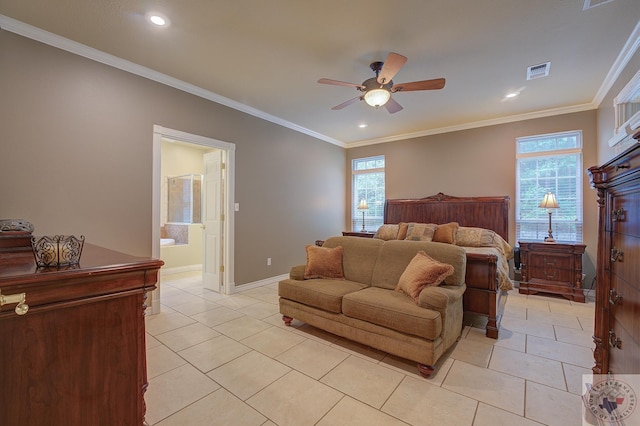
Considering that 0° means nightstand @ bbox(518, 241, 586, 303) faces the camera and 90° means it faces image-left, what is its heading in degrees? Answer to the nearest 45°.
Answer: approximately 0°

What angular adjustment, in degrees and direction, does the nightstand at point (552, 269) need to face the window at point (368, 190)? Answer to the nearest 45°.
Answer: approximately 90° to its right

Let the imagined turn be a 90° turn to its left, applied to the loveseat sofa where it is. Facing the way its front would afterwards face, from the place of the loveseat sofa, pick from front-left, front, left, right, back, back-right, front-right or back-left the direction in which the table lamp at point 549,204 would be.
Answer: left

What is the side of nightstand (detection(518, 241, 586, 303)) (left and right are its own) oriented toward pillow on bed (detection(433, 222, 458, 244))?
right

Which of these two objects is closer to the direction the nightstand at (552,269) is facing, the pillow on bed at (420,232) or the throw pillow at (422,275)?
the throw pillow

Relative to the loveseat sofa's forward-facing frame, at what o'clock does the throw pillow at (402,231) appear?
The throw pillow is roughly at 5 o'clock from the loveseat sofa.

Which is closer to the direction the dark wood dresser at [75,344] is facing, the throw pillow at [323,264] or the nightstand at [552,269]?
the throw pillow

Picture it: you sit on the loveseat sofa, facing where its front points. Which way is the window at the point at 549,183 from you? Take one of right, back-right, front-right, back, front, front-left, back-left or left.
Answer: back

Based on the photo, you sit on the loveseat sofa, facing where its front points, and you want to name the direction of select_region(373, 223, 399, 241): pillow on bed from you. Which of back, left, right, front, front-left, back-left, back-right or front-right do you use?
back-right

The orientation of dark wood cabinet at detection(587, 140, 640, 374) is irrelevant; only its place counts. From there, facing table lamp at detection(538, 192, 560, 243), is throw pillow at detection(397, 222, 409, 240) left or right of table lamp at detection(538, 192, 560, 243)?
left

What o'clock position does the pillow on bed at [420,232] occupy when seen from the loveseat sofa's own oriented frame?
The pillow on bed is roughly at 5 o'clock from the loveseat sofa.

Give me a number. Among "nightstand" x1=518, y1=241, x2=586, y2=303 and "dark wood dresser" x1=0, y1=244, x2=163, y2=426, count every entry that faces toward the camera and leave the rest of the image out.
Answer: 1
